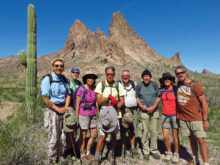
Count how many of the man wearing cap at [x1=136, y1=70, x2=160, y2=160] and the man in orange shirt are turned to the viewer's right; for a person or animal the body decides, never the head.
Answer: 0

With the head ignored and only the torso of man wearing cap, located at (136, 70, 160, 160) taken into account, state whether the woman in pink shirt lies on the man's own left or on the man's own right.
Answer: on the man's own right

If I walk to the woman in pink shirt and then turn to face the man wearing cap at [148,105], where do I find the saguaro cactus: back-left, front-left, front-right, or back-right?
back-left

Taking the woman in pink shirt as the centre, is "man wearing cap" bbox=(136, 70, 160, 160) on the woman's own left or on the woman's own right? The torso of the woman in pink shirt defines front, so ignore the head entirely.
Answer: on the woman's own left

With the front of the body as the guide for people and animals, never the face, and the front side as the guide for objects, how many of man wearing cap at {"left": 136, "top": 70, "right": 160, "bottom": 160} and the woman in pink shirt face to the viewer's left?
0

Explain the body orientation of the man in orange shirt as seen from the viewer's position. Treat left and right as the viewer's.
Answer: facing the viewer and to the left of the viewer

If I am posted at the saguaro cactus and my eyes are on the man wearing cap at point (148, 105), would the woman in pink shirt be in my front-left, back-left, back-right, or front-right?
front-right

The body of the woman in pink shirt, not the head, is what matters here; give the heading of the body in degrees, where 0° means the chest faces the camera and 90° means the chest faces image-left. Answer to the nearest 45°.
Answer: approximately 315°

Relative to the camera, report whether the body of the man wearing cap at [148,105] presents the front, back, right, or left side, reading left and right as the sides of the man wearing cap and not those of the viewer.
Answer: front

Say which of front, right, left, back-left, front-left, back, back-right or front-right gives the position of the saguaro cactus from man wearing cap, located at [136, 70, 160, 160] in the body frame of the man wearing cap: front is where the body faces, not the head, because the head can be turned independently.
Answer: right

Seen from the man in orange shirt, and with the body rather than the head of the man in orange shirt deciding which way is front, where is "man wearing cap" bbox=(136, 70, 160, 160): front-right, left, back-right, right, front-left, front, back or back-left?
front-right

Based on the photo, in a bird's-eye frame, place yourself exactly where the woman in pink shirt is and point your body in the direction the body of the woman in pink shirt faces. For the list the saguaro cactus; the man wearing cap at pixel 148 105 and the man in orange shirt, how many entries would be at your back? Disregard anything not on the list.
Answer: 1

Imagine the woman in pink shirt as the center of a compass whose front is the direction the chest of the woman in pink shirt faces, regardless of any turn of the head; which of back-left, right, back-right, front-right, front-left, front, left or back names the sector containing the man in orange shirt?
front-left
